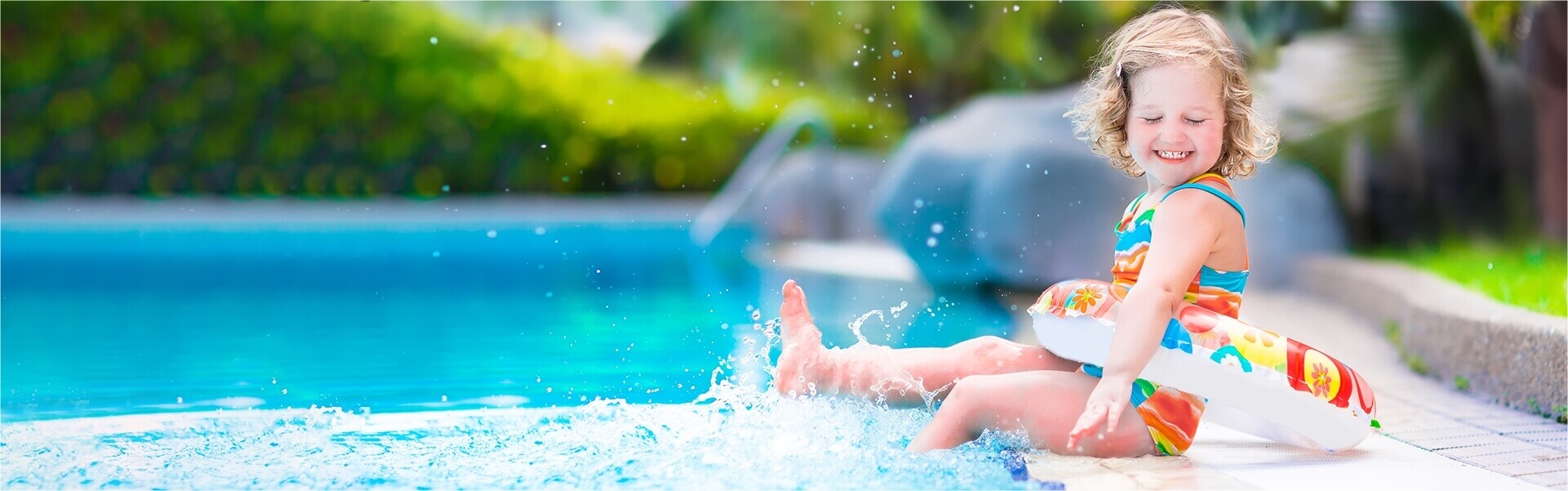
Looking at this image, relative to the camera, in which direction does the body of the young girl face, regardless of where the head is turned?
to the viewer's left

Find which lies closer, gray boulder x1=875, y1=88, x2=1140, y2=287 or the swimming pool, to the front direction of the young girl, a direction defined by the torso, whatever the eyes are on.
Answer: the swimming pool

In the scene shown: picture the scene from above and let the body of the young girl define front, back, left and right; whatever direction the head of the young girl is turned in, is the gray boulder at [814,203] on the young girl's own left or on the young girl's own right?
on the young girl's own right

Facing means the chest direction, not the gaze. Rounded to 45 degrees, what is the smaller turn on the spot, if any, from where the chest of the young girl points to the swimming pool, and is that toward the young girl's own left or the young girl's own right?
approximately 45° to the young girl's own right

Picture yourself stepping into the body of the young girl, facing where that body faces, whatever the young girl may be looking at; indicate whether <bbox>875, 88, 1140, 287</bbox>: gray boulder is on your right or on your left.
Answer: on your right
